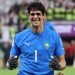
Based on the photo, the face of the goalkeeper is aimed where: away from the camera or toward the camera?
toward the camera

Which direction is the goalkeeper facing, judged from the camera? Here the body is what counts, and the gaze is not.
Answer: toward the camera
